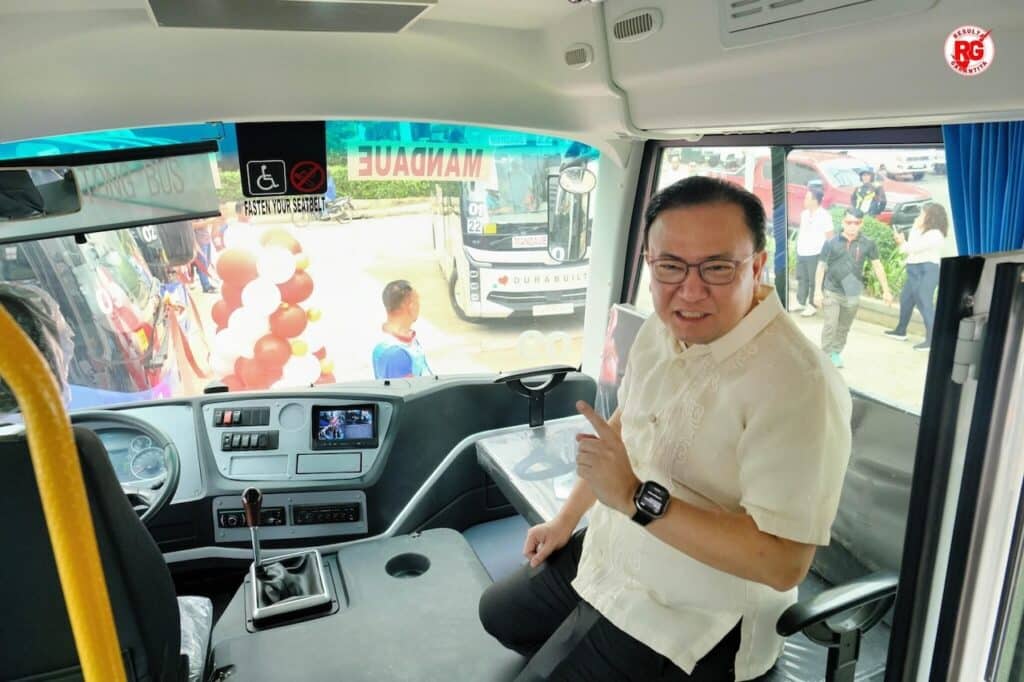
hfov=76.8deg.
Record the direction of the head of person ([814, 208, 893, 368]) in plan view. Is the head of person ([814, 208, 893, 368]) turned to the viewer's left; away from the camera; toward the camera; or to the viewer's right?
toward the camera

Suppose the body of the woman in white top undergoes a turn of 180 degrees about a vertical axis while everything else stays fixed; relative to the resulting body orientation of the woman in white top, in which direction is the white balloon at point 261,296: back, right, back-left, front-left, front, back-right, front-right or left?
back

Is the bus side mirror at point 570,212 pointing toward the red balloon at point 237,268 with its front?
no

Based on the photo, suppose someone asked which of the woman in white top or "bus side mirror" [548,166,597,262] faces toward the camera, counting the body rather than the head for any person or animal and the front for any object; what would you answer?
the bus side mirror

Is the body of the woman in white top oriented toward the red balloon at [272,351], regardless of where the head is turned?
yes

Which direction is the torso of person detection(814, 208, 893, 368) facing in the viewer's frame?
toward the camera

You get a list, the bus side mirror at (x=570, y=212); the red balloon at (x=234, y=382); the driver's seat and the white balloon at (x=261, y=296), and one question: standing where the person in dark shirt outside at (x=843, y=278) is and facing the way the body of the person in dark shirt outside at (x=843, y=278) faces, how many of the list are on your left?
0

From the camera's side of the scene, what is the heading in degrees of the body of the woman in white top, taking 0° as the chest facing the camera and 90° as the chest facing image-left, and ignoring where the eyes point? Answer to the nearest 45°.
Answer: approximately 90°

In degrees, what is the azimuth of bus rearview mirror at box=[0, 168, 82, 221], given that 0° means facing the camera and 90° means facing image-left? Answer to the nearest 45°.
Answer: approximately 0°

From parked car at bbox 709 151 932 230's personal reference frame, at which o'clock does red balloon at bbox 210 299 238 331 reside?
The red balloon is roughly at 4 o'clock from the parked car.
